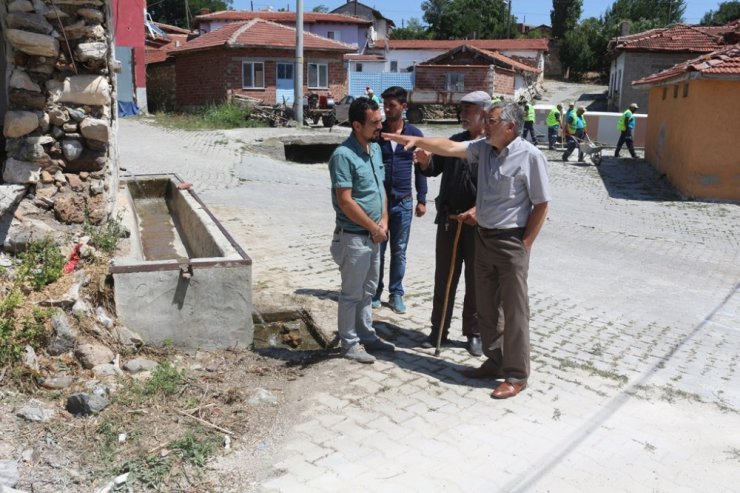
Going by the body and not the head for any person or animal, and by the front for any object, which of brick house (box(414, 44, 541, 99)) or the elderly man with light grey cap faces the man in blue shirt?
the brick house

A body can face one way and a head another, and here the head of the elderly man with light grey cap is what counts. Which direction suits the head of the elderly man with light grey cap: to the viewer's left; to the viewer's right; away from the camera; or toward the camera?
to the viewer's left

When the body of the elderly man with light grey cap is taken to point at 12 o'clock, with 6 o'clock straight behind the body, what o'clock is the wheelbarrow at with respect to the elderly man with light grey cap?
The wheelbarrow is roughly at 5 o'clock from the elderly man with light grey cap.

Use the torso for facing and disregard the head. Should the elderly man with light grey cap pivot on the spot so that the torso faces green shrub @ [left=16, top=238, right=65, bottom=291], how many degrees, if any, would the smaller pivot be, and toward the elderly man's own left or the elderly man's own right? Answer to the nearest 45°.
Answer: approximately 45° to the elderly man's own right

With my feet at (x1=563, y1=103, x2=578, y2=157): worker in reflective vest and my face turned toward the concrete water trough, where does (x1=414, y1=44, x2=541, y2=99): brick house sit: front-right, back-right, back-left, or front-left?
back-right

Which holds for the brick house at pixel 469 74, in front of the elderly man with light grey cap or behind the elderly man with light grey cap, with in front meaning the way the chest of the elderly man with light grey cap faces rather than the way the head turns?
behind

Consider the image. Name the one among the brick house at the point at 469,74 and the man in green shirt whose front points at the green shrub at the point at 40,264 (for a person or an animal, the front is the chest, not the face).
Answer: the brick house

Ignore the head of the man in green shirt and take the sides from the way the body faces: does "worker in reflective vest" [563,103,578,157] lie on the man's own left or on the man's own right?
on the man's own left

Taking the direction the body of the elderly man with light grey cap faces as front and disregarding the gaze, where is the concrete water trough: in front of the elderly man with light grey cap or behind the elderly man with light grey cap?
in front

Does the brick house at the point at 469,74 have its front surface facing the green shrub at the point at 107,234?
yes
